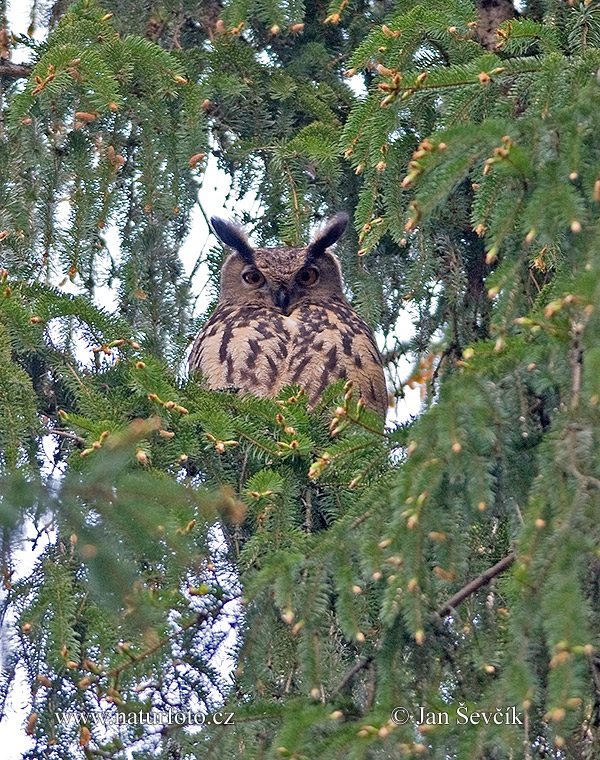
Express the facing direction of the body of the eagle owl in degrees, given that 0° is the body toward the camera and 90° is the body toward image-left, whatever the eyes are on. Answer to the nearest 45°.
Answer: approximately 0°
